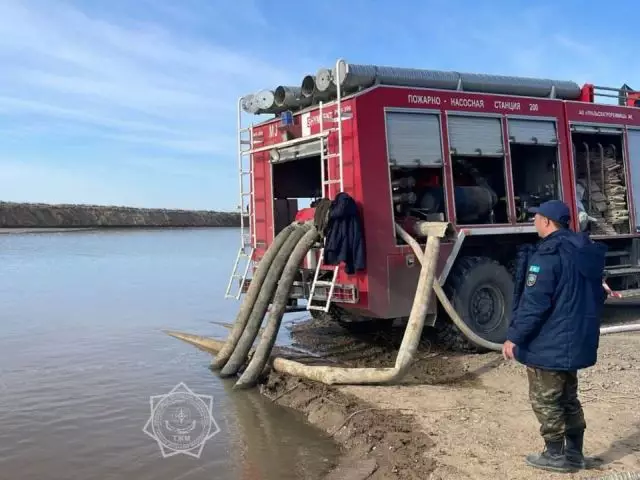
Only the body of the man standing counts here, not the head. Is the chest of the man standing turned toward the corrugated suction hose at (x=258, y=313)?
yes

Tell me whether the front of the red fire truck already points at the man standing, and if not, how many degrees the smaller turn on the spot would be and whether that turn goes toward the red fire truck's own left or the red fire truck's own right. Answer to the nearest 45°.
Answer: approximately 135° to the red fire truck's own right

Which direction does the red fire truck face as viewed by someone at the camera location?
facing away from the viewer and to the right of the viewer

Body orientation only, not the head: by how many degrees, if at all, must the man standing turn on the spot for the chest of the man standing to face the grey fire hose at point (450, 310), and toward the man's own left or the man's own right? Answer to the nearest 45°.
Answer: approximately 45° to the man's own right

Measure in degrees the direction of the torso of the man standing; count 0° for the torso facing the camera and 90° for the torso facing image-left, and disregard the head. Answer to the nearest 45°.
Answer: approximately 135°
